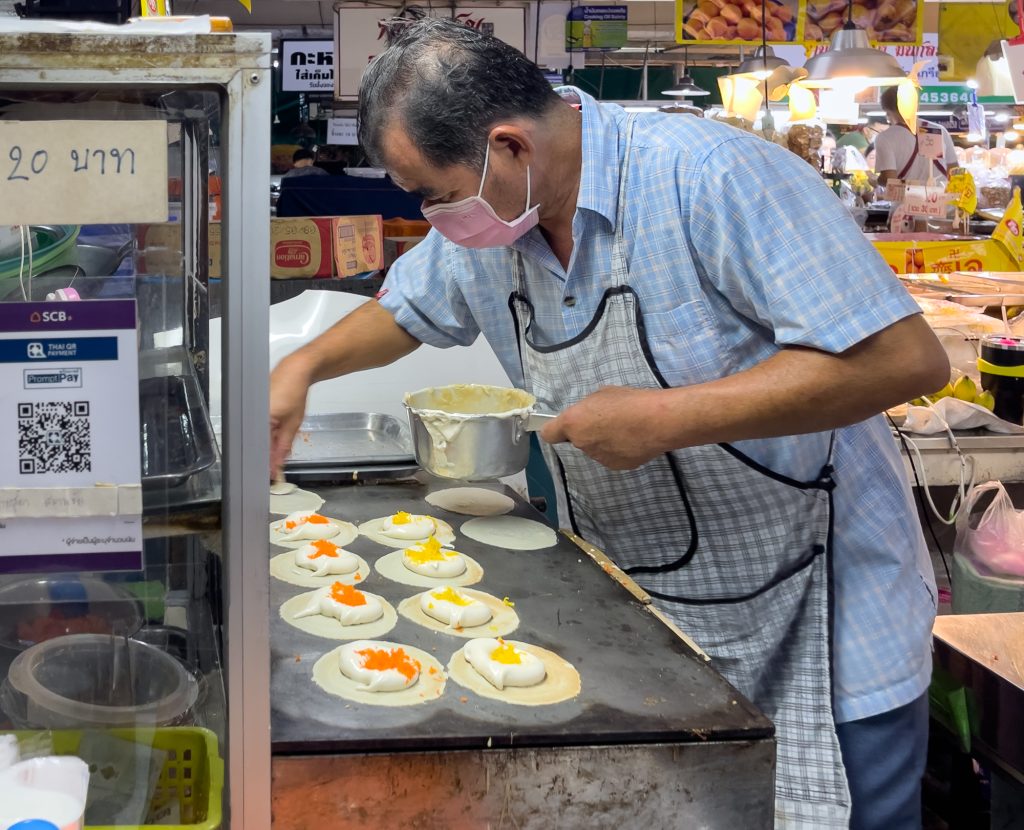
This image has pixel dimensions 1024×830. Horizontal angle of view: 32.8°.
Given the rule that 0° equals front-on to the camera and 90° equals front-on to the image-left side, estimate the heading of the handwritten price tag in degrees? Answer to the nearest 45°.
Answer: approximately 0°

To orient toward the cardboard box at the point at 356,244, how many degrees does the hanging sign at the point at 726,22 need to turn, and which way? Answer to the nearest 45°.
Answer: approximately 45° to its right

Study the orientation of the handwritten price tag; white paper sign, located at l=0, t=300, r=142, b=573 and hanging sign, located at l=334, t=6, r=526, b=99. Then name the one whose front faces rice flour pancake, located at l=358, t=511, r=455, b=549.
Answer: the hanging sign

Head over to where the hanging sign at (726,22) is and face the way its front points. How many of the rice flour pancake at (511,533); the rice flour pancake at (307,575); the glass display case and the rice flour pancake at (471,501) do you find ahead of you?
4

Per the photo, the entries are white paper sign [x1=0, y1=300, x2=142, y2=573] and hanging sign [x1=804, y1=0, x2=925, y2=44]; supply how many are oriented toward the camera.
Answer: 2

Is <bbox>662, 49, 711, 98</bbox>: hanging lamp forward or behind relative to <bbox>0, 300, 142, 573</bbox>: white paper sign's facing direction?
behind

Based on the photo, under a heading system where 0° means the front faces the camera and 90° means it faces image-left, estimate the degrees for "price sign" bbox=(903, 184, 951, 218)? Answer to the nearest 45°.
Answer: approximately 0°
